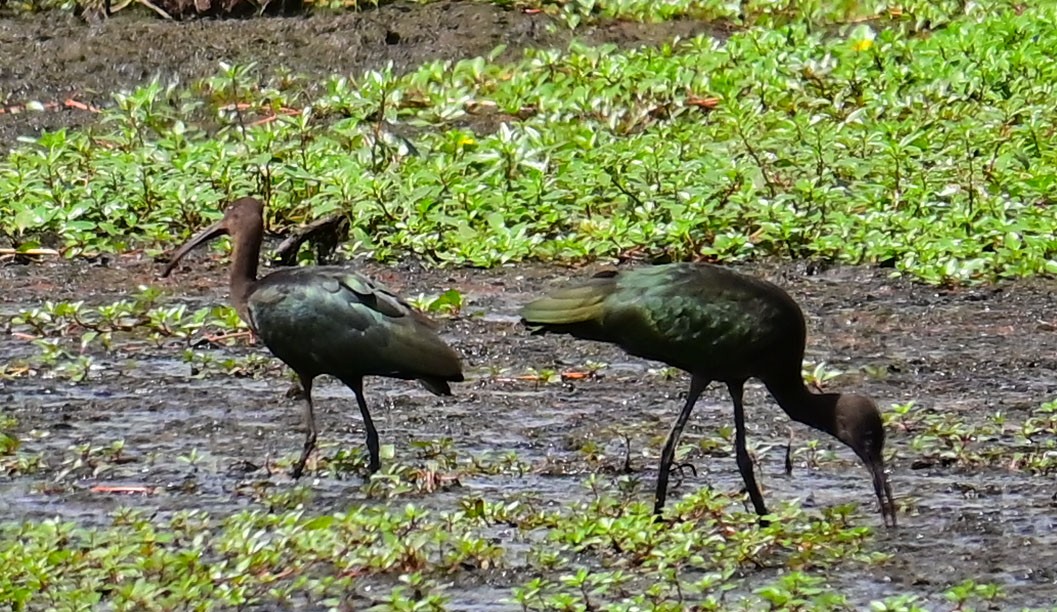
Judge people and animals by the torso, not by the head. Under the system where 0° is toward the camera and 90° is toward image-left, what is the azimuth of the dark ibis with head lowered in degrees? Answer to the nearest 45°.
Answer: approximately 270°

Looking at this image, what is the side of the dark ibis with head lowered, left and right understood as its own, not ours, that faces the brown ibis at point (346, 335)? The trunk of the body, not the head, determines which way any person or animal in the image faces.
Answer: back

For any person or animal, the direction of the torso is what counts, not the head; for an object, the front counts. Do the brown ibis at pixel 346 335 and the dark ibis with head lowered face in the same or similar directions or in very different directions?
very different directions

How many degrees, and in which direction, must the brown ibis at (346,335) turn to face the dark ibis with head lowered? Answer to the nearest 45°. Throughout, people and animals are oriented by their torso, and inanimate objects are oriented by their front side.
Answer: approximately 135° to its left

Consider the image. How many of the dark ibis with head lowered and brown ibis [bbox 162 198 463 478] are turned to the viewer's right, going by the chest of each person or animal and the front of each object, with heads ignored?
1

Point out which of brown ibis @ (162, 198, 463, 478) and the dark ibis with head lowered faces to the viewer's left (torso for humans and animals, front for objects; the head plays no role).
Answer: the brown ibis

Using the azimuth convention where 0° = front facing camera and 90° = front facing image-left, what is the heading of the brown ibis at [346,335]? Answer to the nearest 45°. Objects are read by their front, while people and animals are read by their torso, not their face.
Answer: approximately 90°
